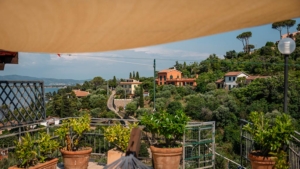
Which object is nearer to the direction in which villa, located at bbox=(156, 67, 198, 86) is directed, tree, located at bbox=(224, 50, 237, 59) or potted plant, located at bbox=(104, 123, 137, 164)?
the potted plant

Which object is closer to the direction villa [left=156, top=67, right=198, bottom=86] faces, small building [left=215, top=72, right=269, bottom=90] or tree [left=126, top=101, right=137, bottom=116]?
the tree

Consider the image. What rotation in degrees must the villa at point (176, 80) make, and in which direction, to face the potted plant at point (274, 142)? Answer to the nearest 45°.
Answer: approximately 45° to its left

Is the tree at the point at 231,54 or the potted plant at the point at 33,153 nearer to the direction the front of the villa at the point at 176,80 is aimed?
the potted plant

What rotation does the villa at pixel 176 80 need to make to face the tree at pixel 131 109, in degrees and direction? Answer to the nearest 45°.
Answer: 0° — it already faces it

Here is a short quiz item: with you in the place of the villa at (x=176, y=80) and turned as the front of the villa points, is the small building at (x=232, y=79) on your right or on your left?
on your left

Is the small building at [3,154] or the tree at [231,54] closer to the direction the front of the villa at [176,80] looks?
the small building

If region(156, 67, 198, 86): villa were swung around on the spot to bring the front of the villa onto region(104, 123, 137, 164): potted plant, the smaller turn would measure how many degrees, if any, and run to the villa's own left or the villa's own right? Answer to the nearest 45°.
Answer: approximately 45° to the villa's own left

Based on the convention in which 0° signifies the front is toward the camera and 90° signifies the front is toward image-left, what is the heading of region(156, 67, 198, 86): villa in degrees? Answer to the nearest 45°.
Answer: approximately 45°
